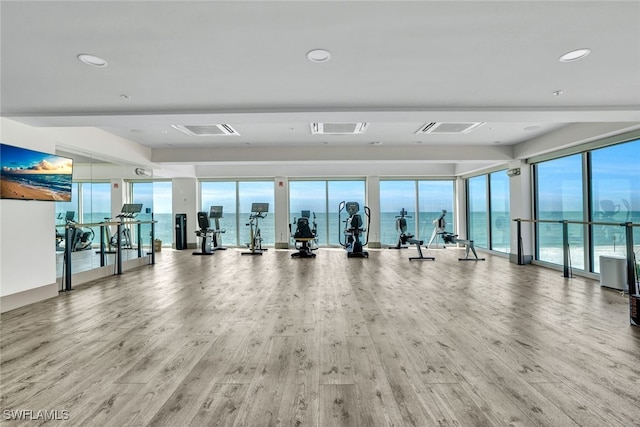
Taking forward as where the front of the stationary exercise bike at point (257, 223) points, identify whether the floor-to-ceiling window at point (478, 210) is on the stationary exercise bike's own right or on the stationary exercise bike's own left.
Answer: on the stationary exercise bike's own right

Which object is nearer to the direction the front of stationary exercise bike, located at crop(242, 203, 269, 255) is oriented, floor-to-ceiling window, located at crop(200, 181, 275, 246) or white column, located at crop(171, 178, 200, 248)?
the floor-to-ceiling window

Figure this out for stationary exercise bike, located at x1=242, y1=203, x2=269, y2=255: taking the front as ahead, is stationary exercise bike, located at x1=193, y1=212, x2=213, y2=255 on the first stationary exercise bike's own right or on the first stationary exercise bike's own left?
on the first stationary exercise bike's own left

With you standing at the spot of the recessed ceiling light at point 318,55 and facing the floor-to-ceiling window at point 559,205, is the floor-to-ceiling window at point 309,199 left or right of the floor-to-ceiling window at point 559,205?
left

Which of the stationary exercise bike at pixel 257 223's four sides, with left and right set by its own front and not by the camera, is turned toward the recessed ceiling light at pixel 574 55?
back

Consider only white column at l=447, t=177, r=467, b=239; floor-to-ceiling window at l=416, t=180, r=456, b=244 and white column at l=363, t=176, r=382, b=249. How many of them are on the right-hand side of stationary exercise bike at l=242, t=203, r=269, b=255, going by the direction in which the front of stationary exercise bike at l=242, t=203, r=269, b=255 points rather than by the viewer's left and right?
3

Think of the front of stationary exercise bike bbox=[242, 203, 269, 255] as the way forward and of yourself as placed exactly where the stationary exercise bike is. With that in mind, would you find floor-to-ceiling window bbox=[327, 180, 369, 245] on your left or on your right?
on your right

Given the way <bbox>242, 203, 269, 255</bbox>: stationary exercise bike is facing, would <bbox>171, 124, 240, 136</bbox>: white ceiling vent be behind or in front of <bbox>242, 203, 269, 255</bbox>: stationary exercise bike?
behind

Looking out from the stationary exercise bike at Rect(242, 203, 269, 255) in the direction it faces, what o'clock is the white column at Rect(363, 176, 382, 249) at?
The white column is roughly at 3 o'clock from the stationary exercise bike.

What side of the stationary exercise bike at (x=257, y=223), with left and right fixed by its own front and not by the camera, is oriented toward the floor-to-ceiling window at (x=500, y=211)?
right

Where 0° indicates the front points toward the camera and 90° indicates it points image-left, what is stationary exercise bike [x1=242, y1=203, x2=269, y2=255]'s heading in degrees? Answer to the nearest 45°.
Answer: approximately 180°

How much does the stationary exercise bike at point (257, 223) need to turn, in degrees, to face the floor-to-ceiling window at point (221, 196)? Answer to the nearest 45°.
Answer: approximately 45° to its left
